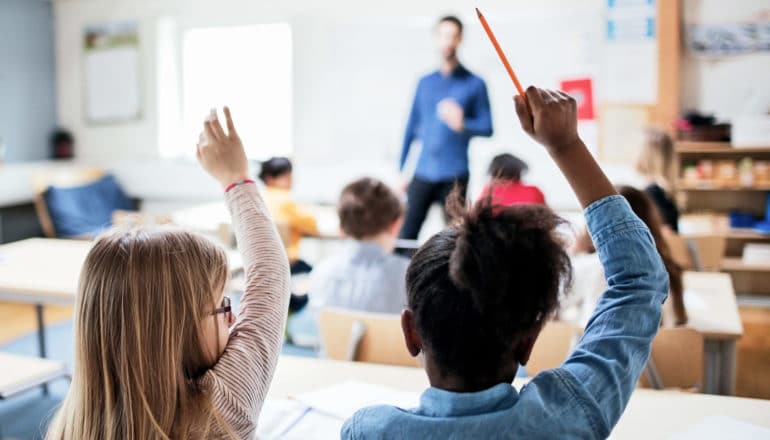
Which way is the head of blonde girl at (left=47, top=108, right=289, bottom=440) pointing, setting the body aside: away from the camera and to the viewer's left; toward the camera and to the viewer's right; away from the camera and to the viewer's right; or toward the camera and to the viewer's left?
away from the camera and to the viewer's right

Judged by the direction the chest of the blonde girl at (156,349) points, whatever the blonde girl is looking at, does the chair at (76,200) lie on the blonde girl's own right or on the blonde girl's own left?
on the blonde girl's own left

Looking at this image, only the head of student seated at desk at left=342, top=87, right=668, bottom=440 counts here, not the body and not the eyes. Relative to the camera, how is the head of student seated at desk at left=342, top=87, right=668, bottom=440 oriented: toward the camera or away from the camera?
away from the camera

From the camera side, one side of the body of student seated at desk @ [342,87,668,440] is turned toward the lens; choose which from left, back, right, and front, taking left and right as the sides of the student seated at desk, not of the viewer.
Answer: back

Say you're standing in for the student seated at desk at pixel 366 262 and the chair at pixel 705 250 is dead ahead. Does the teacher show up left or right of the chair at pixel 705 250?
left

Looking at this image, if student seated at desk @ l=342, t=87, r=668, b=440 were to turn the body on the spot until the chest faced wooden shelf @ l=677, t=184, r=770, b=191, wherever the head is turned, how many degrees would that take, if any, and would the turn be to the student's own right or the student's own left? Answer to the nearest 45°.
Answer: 0° — they already face it

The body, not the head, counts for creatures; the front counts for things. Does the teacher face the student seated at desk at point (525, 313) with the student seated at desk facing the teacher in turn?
yes

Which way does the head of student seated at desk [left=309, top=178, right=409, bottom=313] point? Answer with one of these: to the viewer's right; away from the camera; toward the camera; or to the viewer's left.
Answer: away from the camera

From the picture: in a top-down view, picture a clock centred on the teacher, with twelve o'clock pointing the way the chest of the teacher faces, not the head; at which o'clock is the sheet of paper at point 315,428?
The sheet of paper is roughly at 12 o'clock from the teacher.

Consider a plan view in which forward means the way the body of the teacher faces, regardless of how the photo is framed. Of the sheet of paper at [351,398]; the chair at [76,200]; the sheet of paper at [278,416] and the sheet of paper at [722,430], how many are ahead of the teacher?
3

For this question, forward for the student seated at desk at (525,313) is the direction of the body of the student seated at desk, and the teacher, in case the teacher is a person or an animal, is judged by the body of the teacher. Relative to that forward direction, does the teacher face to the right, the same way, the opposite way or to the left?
the opposite way

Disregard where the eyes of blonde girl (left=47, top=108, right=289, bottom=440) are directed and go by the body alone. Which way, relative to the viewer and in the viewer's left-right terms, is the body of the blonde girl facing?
facing away from the viewer and to the right of the viewer

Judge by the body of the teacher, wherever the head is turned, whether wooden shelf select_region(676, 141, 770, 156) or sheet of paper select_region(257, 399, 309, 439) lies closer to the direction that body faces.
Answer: the sheet of paper

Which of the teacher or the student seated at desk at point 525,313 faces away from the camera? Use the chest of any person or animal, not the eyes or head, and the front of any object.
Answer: the student seated at desk

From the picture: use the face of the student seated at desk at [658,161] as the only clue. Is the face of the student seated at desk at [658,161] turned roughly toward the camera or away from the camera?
away from the camera

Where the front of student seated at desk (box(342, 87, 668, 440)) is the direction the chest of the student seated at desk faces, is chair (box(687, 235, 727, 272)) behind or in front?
in front

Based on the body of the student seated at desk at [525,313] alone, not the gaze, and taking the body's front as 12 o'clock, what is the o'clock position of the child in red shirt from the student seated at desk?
The child in red shirt is roughly at 12 o'clock from the student seated at desk.
